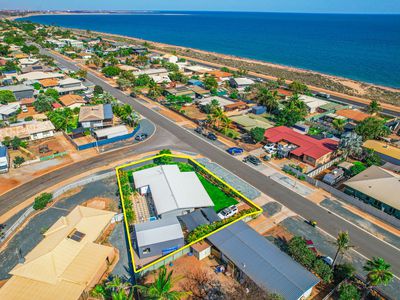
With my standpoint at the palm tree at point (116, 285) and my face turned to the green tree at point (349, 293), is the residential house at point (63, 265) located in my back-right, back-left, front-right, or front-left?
back-left

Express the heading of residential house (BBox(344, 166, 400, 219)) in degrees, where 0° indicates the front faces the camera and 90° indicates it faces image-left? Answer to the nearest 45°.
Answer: approximately 45°

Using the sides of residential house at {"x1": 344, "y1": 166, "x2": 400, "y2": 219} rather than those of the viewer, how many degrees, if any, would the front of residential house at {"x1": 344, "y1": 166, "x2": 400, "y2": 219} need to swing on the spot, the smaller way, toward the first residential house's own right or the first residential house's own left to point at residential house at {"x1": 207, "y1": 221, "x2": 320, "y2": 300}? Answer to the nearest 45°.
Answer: approximately 45° to the first residential house's own left

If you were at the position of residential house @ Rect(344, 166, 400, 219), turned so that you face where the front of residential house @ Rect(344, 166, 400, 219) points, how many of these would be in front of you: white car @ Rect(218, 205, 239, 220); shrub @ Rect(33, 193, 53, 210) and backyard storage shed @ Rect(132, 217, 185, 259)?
3

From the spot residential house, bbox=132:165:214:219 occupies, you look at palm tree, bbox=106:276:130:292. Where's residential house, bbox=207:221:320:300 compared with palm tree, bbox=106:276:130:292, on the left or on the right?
left
